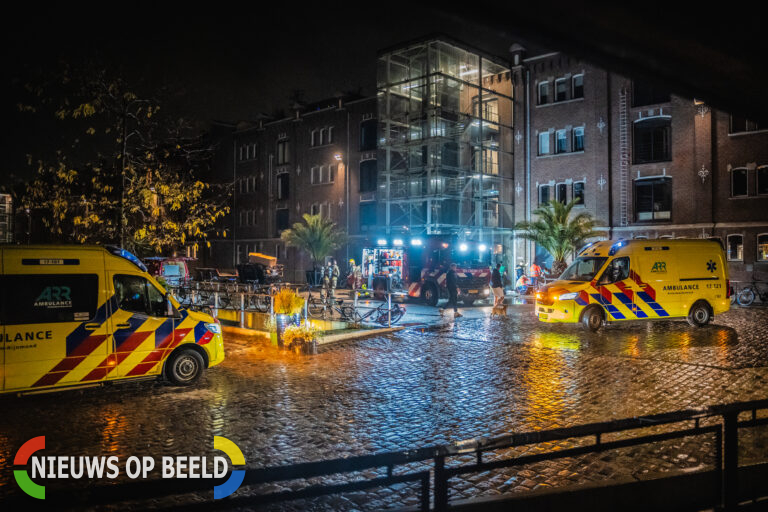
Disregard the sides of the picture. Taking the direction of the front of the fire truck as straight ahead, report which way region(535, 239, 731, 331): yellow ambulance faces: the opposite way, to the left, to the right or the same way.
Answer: to the right

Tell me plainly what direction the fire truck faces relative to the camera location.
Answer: facing the viewer and to the right of the viewer

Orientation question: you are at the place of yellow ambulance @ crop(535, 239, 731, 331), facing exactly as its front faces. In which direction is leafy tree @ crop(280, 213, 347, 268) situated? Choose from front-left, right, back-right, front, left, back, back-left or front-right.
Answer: right

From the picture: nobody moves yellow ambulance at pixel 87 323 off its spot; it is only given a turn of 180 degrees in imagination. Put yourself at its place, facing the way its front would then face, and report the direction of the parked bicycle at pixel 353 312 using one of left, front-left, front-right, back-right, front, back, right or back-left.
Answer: back-right

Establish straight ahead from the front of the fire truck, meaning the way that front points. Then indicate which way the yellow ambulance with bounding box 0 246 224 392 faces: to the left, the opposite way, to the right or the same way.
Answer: to the left

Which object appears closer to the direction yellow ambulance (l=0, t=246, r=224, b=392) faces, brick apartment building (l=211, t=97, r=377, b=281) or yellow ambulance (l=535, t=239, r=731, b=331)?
the yellow ambulance

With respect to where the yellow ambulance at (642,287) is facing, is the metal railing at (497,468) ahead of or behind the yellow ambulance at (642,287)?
ahead

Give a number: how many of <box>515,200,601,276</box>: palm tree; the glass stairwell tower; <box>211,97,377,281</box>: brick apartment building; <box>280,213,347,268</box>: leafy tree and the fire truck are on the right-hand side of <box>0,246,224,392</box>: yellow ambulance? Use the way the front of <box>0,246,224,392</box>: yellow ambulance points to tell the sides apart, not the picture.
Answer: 0

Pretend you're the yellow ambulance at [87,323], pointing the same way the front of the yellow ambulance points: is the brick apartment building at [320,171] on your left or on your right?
on your left

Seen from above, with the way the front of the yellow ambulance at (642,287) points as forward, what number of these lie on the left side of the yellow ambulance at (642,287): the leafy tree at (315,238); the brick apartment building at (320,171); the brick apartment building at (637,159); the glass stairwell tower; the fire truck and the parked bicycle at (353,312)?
0

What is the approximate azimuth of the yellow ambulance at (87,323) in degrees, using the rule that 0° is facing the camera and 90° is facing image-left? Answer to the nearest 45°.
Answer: approximately 270°

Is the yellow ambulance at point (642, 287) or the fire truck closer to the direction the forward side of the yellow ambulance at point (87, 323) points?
the yellow ambulance

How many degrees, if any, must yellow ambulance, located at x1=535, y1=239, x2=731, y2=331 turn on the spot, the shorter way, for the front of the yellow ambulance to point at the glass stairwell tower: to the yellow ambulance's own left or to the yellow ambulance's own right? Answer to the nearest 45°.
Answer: approximately 90° to the yellow ambulance's own right

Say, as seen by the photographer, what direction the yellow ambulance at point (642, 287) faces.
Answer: facing the viewer and to the left of the viewer

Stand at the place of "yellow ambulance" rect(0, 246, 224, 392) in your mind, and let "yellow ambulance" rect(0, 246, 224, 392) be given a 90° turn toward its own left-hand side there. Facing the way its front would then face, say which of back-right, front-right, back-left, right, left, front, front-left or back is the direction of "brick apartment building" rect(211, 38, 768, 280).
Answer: front-right

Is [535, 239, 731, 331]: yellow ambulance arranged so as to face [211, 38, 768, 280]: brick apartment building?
no

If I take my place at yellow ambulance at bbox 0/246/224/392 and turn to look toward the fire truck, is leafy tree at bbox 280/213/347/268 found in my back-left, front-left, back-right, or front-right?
front-left

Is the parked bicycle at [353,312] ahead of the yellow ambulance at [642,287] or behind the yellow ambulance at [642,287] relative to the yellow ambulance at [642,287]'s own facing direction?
ahead

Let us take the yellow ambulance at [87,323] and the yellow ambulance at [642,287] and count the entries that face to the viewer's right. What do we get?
1

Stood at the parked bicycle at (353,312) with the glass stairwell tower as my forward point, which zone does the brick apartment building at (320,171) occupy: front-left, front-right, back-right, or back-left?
front-left
